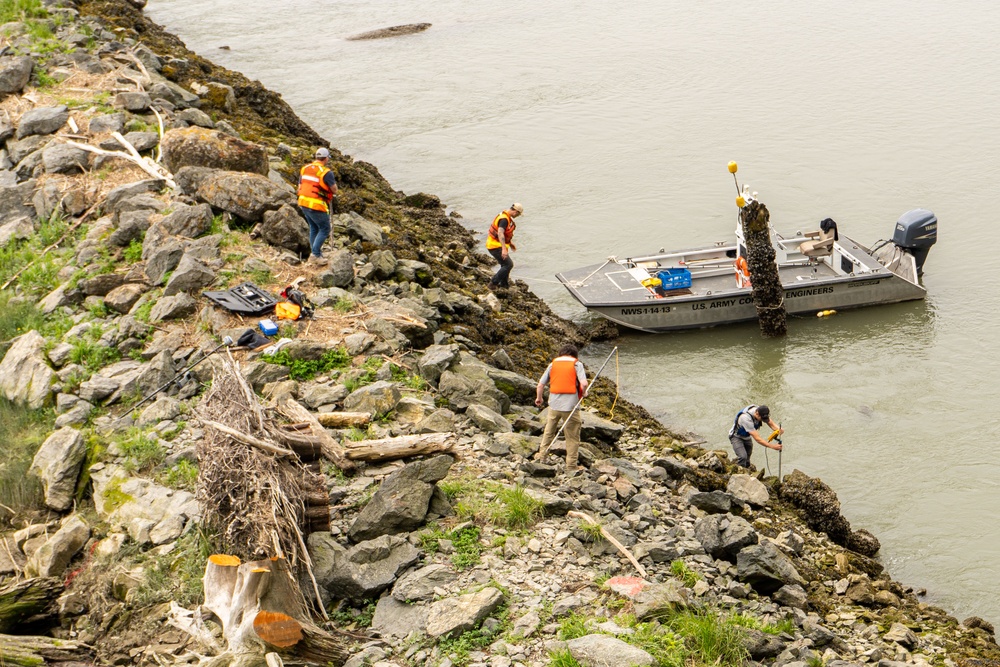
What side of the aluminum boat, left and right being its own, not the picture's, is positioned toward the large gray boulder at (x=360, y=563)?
left

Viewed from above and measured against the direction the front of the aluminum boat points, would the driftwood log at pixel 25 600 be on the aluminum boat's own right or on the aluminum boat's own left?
on the aluminum boat's own left

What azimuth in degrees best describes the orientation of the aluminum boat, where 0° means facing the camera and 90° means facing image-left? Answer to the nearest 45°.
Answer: approximately 90°

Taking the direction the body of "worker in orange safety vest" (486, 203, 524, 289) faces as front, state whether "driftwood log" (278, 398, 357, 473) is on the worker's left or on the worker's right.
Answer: on the worker's right

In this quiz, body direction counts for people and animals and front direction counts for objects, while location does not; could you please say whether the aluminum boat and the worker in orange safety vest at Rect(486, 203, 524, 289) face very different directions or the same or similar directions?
very different directions

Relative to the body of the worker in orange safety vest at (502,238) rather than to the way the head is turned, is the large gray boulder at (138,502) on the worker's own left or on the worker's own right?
on the worker's own right

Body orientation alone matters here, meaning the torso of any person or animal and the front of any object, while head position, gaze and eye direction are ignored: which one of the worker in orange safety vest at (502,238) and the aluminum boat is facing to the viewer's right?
the worker in orange safety vest

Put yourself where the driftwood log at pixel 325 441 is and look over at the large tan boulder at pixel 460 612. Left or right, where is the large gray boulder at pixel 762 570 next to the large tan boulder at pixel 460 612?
left

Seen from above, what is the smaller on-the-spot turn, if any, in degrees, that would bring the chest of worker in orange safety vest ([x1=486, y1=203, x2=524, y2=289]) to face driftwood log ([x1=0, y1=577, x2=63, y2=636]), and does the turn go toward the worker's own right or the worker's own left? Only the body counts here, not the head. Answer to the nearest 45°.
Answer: approximately 90° to the worker's own right

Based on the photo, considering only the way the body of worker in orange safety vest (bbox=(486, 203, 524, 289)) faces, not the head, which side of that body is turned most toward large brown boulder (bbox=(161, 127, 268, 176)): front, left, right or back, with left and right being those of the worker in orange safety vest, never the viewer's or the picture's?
back

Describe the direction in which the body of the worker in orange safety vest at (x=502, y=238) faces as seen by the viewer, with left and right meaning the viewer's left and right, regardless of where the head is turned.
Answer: facing to the right of the viewer

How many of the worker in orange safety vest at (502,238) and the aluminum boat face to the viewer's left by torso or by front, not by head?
1

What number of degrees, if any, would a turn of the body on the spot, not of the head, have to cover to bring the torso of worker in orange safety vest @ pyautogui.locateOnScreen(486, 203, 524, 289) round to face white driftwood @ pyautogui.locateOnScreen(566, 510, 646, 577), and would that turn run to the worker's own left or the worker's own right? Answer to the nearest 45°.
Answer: approximately 90° to the worker's own right

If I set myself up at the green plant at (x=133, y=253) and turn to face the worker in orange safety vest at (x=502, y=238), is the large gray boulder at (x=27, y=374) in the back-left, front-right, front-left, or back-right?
back-right
